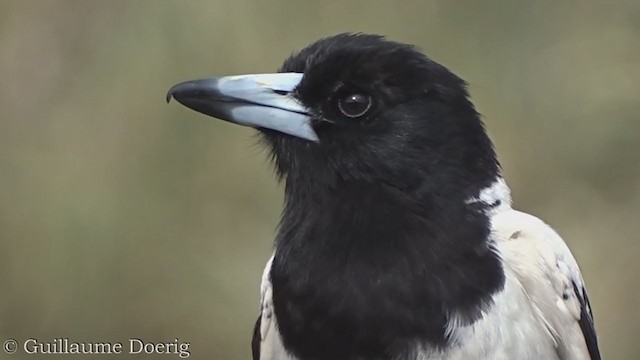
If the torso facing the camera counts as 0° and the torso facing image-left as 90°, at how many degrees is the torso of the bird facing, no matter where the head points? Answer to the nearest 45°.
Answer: approximately 45°
